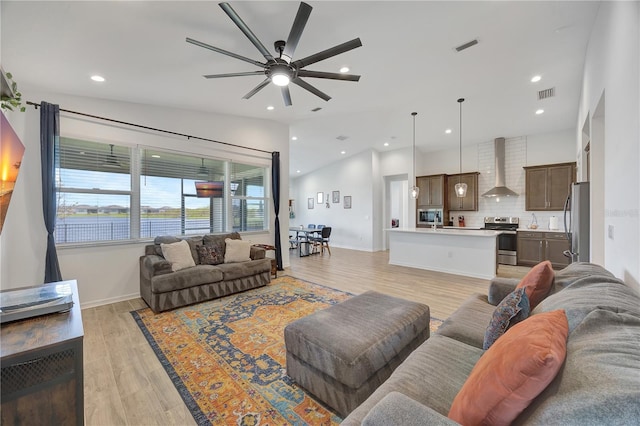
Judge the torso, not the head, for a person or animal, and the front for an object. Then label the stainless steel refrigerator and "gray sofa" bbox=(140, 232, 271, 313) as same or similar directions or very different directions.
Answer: very different directions

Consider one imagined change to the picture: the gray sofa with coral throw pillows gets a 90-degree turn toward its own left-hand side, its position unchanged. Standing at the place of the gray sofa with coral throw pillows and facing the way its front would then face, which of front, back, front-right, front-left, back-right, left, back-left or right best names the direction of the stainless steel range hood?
back

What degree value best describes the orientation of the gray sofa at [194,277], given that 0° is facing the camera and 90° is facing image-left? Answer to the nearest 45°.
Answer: approximately 315°

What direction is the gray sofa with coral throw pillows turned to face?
to the viewer's left

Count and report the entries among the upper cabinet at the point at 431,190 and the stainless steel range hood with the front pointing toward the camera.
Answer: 2

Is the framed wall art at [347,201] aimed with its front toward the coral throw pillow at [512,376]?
yes

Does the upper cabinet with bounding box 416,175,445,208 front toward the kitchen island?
yes

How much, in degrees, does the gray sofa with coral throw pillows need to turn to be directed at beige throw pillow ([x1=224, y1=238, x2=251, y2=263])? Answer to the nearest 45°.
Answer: approximately 45° to its right

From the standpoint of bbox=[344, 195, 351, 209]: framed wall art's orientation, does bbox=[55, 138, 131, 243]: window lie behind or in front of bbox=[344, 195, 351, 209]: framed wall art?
in front

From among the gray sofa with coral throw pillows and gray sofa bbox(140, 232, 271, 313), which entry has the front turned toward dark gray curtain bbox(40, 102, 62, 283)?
the gray sofa with coral throw pillows
